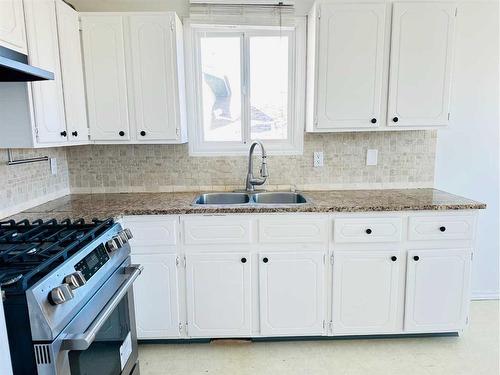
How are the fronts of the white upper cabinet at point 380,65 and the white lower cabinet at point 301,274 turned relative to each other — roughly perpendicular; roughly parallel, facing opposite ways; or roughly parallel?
roughly parallel

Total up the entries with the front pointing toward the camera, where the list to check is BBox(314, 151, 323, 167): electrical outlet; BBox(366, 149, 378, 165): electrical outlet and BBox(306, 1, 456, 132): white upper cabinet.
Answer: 3

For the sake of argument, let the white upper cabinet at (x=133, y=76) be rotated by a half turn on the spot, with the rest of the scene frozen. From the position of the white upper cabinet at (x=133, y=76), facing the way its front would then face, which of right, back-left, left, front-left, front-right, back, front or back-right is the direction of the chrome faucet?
right

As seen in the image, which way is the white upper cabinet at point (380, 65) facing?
toward the camera

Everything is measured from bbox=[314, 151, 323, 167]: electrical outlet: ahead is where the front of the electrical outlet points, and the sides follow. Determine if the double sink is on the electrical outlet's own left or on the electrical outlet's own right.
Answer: on the electrical outlet's own right

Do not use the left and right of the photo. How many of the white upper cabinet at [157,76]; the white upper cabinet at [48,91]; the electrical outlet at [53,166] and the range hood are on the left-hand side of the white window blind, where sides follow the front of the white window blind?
0

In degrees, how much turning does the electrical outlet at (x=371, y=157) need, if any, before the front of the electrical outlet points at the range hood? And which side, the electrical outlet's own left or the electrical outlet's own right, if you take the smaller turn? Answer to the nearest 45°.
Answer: approximately 45° to the electrical outlet's own right

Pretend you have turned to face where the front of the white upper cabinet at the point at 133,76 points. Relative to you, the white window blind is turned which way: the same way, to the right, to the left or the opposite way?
the same way

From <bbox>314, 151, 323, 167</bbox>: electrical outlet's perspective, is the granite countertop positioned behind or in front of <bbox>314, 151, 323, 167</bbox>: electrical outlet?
in front

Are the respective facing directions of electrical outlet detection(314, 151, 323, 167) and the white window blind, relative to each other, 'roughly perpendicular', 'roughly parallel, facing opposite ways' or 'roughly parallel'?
roughly parallel

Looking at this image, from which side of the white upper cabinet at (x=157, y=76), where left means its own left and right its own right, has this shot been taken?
front

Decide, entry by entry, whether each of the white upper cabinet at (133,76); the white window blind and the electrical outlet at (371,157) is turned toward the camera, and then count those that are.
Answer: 3

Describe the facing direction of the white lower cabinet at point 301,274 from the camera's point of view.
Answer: facing the viewer

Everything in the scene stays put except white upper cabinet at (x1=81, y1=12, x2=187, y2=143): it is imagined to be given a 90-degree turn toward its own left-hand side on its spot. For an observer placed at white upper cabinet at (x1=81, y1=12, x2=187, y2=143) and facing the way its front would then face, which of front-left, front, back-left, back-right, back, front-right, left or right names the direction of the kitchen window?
front

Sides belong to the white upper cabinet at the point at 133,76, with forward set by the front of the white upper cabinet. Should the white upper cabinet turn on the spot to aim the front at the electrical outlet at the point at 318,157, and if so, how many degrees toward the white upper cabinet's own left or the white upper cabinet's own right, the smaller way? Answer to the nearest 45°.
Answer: approximately 90° to the white upper cabinet's own left
